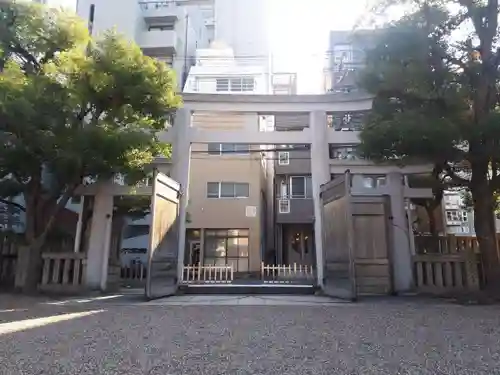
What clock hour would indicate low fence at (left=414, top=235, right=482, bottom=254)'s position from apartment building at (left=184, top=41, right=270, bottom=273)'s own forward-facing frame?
The low fence is roughly at 11 o'clock from the apartment building.

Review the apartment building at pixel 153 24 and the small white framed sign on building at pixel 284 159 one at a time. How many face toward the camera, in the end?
2

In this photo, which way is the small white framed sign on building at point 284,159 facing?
toward the camera

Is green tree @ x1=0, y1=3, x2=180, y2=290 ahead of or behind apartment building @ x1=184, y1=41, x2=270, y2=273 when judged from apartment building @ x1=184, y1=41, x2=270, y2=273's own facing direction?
ahead

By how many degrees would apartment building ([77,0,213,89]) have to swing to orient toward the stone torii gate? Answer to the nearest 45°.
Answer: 0° — it already faces it

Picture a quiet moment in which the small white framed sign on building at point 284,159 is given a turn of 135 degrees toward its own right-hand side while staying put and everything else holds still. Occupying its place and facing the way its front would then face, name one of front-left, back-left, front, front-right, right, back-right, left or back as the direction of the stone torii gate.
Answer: back-left

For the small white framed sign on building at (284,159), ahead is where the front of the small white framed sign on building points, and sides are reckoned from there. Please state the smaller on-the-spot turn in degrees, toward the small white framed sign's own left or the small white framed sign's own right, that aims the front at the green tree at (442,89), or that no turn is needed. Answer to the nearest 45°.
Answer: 0° — it already faces it

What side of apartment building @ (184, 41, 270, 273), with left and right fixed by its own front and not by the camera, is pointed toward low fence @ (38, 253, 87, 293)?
front

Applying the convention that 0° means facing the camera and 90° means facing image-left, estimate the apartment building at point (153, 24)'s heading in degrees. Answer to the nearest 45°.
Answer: approximately 0°

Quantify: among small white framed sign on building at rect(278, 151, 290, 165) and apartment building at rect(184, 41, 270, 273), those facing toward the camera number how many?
2

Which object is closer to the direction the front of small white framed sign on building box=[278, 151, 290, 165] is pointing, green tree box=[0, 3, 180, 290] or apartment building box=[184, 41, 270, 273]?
the green tree

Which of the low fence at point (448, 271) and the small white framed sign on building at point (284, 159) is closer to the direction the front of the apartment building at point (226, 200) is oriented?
the low fence
